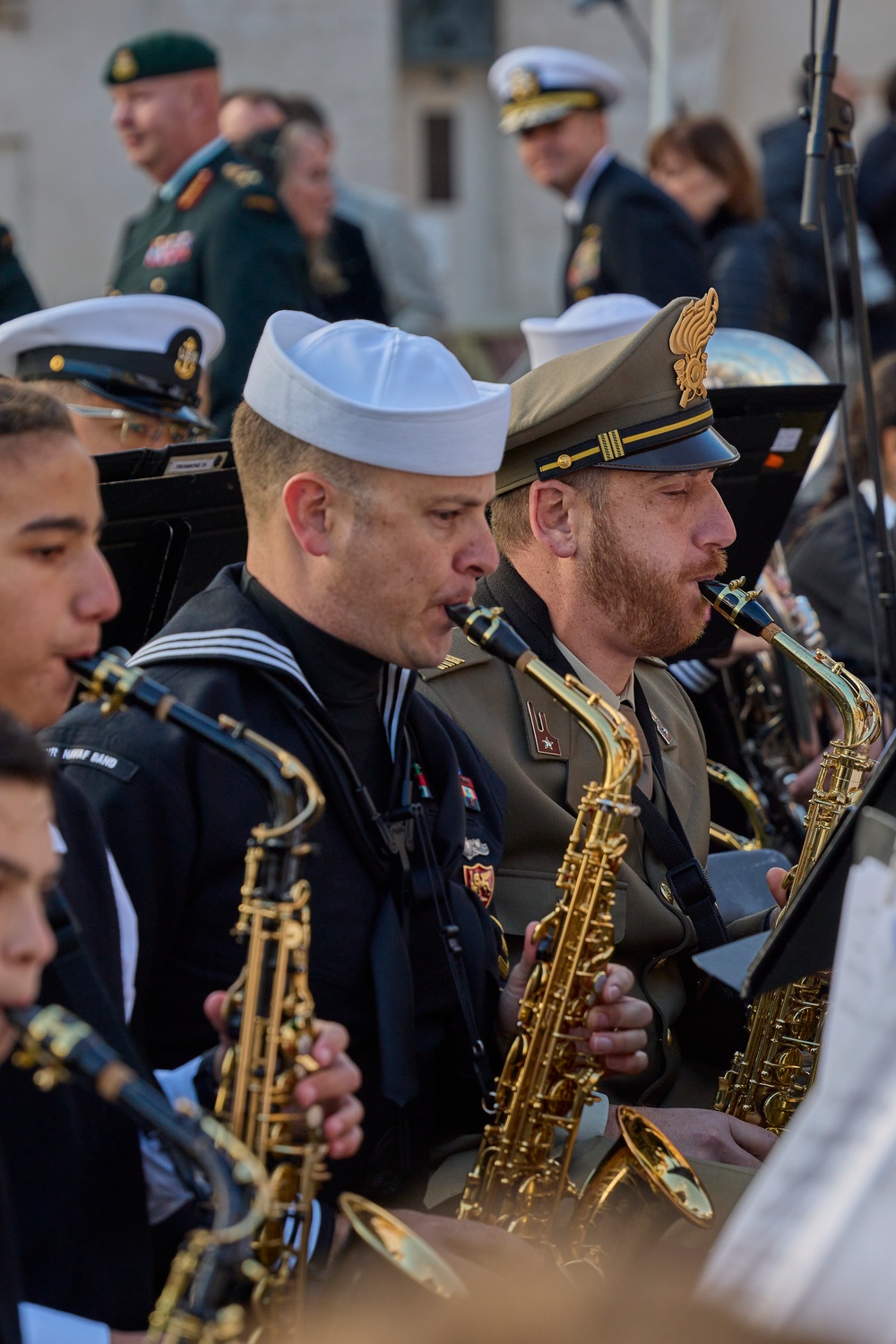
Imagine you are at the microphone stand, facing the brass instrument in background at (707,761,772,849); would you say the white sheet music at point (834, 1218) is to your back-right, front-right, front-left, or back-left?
front-left

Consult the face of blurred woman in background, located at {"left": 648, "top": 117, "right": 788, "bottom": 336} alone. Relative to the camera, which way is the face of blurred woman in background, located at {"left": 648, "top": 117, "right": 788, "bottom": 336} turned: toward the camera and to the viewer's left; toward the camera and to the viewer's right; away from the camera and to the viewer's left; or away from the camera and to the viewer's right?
toward the camera and to the viewer's left

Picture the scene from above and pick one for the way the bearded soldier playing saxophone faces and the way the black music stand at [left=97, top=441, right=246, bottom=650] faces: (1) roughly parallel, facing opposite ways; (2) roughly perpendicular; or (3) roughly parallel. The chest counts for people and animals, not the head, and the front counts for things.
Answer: roughly parallel, facing opposite ways

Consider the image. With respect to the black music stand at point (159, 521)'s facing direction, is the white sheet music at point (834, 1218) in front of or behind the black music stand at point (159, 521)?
behind

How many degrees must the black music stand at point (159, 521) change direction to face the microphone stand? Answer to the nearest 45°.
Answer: approximately 90° to its right

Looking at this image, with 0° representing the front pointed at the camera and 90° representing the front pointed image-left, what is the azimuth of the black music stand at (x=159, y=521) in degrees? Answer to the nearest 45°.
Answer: approximately 135°

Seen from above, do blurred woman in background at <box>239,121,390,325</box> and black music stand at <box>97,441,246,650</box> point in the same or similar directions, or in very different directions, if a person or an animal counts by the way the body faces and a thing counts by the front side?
very different directions

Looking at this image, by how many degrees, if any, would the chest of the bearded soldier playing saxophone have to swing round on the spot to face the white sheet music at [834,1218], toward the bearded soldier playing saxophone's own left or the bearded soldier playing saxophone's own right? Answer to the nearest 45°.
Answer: approximately 45° to the bearded soldier playing saxophone's own right

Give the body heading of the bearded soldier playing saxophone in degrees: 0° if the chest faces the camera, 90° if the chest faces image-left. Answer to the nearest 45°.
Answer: approximately 315°

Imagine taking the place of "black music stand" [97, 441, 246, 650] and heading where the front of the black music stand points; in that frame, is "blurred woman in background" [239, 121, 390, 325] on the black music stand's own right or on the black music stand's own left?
on the black music stand's own right

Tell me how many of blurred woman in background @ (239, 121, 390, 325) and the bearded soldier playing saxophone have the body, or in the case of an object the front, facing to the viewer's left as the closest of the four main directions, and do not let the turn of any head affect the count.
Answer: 0

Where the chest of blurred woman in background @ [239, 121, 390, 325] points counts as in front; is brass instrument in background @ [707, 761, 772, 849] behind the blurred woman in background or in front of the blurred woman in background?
in front

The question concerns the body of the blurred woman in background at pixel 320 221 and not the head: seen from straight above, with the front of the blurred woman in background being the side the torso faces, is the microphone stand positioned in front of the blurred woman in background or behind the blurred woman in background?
in front
